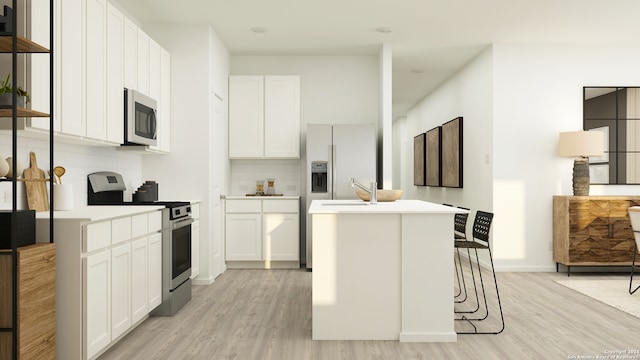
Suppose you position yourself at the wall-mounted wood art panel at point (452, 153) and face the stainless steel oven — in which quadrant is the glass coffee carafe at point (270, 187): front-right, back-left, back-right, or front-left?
front-right

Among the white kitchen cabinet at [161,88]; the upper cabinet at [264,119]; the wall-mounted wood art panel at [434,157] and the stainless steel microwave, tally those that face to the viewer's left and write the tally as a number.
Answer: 1

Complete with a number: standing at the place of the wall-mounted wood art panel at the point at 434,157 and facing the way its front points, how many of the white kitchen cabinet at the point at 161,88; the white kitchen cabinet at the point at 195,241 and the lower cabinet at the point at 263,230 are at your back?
0

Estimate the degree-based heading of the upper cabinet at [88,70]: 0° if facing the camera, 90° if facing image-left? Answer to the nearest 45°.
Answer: approximately 315°

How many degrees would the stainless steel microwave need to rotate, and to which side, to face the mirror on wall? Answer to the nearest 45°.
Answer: approximately 45° to its left

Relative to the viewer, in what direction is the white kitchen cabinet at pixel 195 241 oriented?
to the viewer's right

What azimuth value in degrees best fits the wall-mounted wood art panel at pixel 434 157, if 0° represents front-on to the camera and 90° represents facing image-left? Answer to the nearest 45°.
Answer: approximately 90°

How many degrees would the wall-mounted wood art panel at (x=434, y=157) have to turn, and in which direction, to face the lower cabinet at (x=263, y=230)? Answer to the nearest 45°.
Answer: approximately 45° to its left

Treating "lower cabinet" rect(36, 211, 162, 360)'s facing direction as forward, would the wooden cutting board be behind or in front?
behind

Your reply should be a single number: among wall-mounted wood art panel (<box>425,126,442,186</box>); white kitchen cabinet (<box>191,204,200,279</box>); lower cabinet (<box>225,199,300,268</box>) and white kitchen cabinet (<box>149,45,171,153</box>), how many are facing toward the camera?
1

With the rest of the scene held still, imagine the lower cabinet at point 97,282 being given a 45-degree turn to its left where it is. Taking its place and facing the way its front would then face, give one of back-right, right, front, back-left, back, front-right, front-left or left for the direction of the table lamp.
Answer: front

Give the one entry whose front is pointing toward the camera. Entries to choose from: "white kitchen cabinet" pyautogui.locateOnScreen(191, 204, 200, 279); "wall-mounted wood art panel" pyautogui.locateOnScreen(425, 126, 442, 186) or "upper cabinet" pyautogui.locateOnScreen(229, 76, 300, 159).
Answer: the upper cabinet

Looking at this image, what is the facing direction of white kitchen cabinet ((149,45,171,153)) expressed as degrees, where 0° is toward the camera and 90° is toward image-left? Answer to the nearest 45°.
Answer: approximately 270°

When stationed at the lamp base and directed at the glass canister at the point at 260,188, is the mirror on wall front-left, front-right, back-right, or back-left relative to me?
back-right

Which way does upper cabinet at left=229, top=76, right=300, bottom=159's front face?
toward the camera

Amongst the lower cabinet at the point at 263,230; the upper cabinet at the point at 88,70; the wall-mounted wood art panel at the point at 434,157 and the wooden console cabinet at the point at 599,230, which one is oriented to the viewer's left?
the wall-mounted wood art panel

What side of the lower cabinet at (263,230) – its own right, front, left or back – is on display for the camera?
front
